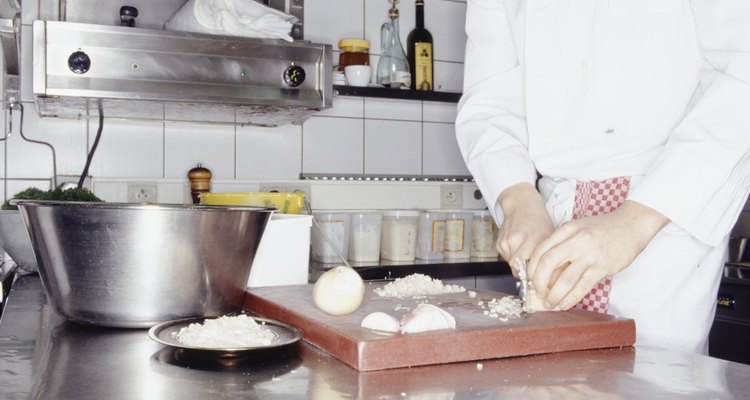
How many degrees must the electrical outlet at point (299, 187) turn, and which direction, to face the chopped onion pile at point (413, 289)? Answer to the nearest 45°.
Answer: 0° — it already faces it

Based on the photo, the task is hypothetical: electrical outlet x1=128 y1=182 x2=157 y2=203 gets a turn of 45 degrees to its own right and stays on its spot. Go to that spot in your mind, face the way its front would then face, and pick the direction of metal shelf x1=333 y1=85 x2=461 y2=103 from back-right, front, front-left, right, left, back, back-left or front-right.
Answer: back-left
